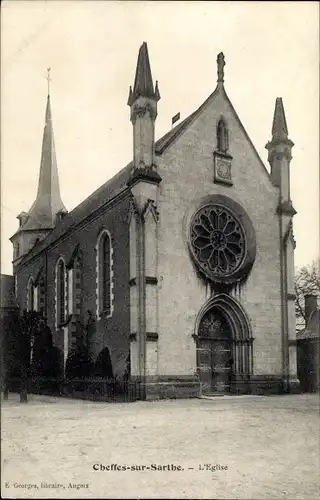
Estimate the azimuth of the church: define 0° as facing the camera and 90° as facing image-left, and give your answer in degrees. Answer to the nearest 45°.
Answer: approximately 315°

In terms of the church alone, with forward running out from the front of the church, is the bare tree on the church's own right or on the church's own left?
on the church's own left

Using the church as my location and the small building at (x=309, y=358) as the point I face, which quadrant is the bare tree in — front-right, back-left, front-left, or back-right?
front-left

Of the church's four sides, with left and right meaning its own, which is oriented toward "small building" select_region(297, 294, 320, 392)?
left
